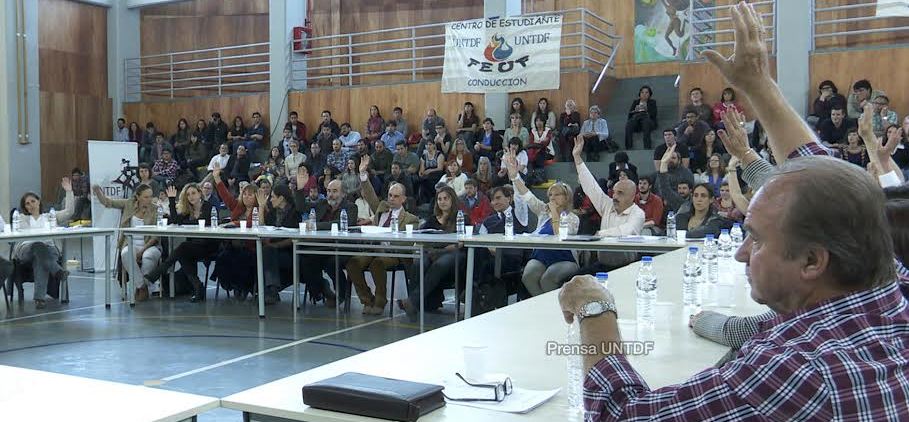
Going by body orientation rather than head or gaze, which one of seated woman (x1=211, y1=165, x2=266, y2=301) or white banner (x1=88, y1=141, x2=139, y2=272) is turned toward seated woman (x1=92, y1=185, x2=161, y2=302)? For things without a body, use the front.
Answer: the white banner

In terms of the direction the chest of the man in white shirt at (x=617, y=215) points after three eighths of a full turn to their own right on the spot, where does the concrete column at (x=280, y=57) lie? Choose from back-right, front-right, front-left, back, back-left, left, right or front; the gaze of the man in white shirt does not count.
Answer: front-left

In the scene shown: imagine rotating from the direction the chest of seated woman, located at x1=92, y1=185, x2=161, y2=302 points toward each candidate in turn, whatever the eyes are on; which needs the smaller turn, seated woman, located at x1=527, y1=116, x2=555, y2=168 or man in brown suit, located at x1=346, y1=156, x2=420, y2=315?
the man in brown suit

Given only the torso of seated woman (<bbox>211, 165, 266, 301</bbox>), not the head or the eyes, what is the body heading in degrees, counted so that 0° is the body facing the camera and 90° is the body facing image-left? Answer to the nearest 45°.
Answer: approximately 0°

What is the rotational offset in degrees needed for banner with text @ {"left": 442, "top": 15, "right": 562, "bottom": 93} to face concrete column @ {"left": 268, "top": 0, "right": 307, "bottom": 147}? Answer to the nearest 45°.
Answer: approximately 135° to its right

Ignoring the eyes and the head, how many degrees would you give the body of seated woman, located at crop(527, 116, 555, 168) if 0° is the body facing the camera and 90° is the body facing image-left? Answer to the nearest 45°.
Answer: approximately 45°

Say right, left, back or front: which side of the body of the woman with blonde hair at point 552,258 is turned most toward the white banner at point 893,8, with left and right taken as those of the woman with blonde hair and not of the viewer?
back

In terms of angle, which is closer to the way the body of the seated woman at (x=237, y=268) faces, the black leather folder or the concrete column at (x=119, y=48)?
the black leather folder

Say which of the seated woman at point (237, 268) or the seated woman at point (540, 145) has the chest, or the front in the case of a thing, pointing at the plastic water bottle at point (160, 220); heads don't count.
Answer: the seated woman at point (540, 145)
